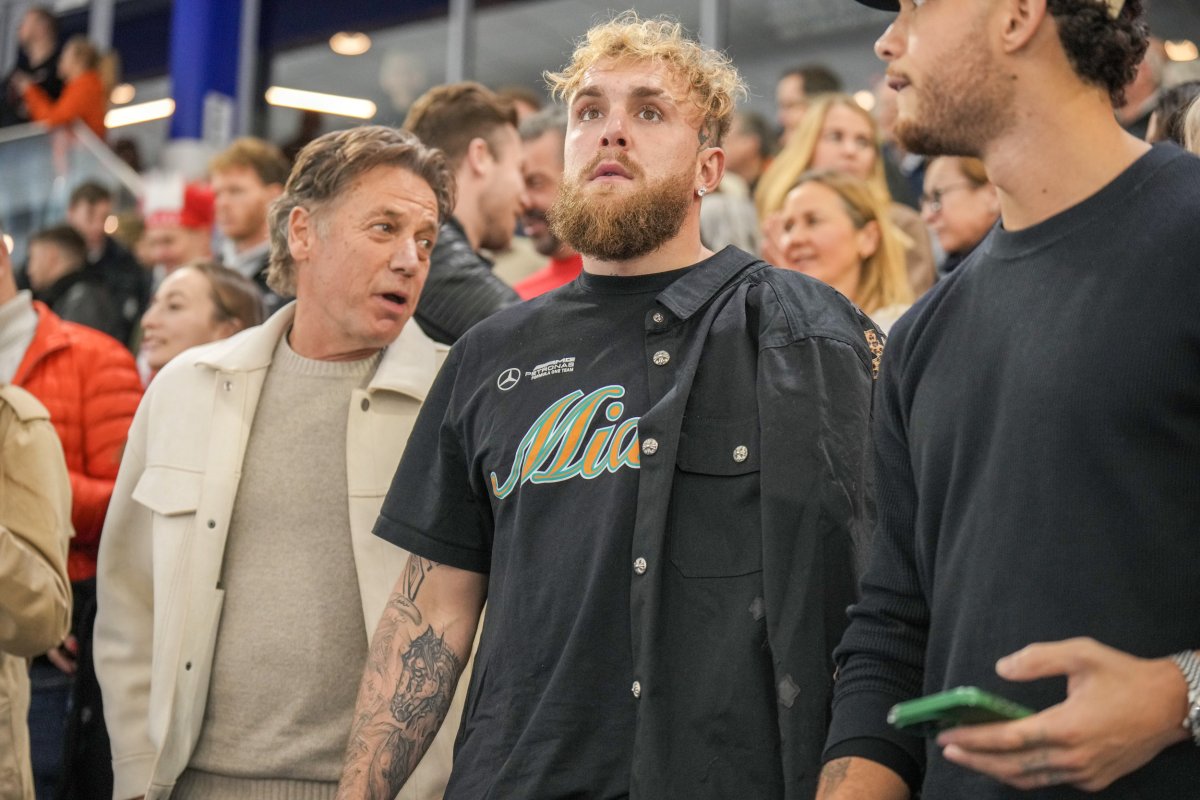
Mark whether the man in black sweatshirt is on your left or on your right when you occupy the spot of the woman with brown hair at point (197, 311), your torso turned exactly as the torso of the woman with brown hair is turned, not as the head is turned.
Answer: on your left

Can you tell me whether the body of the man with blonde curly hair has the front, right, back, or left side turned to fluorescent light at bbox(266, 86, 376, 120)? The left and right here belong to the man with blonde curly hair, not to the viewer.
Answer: back

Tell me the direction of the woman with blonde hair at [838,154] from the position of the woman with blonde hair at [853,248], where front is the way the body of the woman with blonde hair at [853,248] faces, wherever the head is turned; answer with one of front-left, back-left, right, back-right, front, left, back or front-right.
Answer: back-right

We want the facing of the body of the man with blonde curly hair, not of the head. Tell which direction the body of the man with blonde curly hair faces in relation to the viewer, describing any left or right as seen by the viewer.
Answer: facing the viewer

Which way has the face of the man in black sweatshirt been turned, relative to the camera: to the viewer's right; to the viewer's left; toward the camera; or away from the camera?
to the viewer's left

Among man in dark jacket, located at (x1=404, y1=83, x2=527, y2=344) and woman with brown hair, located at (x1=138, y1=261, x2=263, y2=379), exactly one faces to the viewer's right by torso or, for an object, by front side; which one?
the man in dark jacket

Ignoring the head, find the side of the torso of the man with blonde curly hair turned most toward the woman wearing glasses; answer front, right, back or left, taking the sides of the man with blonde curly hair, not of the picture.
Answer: back

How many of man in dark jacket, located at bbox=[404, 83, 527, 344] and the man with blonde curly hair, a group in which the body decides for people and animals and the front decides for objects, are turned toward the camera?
1

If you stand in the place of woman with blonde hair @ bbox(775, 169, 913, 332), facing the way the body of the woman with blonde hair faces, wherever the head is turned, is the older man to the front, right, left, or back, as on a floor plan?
front

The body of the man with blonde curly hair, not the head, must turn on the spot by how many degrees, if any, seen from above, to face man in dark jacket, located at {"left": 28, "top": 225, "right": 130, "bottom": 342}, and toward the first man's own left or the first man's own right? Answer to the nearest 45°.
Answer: approximately 135° to the first man's own right

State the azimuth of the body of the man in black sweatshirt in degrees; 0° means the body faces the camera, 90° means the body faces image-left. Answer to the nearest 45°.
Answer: approximately 45°

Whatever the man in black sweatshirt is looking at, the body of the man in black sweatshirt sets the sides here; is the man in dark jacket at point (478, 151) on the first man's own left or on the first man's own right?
on the first man's own right
